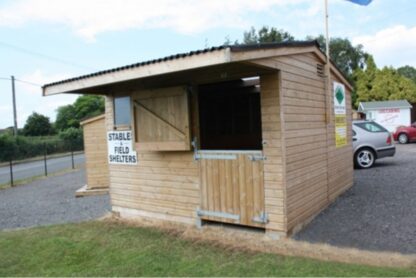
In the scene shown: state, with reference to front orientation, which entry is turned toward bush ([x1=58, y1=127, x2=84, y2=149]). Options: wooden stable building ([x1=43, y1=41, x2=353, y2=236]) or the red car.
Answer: the red car

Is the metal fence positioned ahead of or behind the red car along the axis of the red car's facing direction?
ahead

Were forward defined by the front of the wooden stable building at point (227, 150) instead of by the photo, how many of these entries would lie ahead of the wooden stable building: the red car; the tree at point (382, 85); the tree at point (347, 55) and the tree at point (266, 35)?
0

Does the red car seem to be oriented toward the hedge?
yes

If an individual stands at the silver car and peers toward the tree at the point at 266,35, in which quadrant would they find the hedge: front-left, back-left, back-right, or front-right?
front-left

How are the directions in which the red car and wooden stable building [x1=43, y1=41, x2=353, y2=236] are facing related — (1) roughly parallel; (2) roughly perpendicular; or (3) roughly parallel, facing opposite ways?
roughly perpendicular

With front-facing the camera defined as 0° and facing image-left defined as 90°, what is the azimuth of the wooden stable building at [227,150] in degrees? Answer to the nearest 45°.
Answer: approximately 45°

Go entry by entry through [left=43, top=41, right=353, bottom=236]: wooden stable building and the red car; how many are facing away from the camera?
0

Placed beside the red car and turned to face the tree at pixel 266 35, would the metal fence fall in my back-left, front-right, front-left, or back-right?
front-left

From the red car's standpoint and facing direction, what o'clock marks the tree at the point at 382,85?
The tree is roughly at 3 o'clock from the red car.

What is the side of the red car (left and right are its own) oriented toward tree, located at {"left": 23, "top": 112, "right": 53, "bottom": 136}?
front

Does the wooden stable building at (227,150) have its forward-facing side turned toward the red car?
no

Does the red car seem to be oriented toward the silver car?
no

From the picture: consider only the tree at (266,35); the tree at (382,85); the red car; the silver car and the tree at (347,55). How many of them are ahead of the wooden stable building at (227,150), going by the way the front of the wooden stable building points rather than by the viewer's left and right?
0
